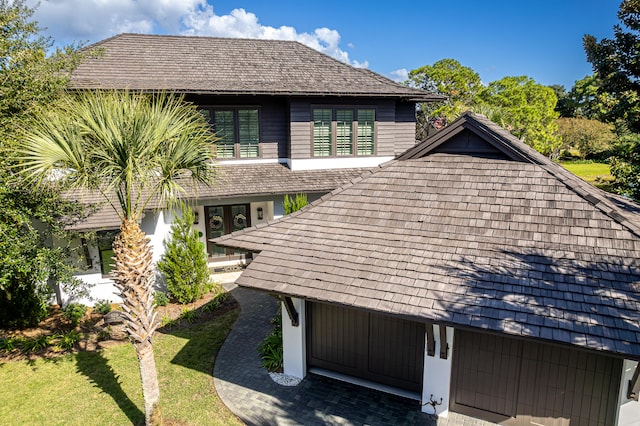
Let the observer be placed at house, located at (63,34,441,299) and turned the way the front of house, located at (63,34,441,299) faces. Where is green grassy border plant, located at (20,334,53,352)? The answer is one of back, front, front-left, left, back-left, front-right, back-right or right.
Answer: front-right

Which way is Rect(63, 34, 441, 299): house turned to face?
toward the camera

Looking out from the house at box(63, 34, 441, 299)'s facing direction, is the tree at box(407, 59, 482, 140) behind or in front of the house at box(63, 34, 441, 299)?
behind

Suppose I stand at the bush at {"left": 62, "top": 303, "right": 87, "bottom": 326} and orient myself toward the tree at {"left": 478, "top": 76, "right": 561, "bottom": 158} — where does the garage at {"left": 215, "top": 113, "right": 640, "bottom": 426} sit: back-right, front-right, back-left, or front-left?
front-right

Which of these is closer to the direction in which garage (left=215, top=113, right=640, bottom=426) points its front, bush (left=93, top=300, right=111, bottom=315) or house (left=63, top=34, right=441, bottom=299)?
the bush

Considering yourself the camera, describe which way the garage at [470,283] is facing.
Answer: facing the viewer and to the left of the viewer

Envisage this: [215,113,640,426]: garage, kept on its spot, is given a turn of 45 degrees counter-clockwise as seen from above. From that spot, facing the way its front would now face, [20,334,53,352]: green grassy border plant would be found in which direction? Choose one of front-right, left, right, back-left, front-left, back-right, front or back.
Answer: right

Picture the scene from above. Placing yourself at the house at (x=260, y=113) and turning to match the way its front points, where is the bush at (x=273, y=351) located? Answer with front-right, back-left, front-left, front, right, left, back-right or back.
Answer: front

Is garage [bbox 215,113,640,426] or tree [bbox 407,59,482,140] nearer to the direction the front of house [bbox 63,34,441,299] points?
the garage

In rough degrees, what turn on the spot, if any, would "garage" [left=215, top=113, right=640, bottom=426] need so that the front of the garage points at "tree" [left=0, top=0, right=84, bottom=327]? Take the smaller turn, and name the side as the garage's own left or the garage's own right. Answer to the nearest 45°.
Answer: approximately 45° to the garage's own right

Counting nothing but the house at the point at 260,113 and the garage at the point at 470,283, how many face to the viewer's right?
0

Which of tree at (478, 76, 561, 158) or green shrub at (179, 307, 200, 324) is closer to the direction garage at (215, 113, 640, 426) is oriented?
the green shrub
